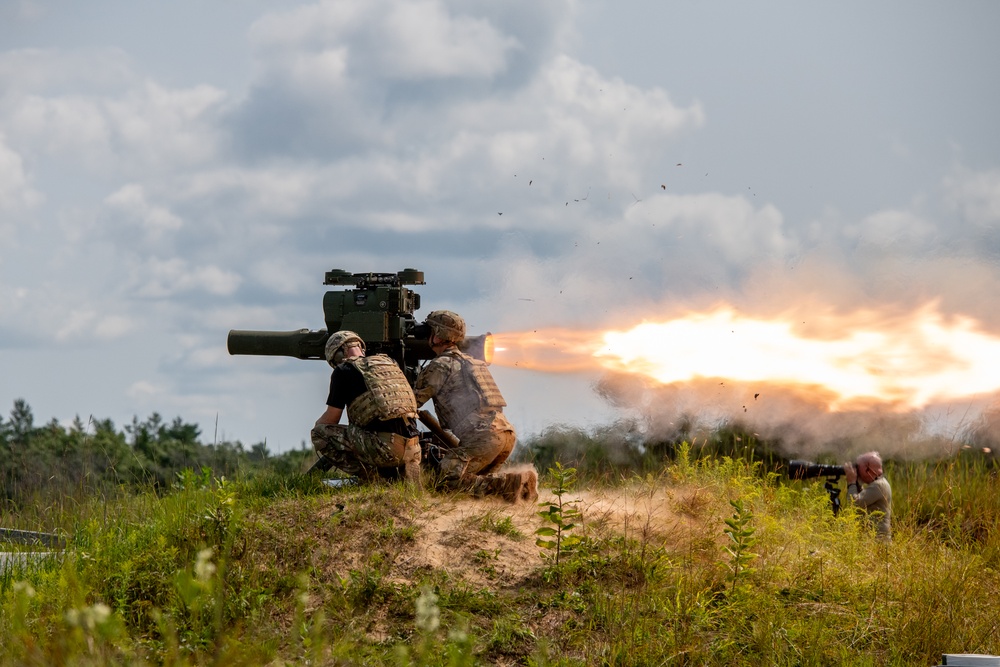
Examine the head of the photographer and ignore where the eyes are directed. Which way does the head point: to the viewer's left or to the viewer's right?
to the viewer's left

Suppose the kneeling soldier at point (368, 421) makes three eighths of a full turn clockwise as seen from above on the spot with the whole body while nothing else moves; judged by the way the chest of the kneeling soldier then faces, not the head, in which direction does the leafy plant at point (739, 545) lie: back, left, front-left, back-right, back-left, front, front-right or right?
front-right

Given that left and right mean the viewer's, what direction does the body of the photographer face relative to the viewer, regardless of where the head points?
facing to the left of the viewer

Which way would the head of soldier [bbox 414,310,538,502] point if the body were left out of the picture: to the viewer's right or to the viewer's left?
to the viewer's left

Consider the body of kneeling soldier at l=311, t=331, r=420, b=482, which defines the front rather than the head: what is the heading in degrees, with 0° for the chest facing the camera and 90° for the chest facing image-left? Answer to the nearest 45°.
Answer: approximately 135°

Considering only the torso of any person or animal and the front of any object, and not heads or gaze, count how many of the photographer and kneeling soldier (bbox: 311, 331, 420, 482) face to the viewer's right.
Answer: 0

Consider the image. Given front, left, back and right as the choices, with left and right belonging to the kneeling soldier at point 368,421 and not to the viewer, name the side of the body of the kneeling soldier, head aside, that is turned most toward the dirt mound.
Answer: back

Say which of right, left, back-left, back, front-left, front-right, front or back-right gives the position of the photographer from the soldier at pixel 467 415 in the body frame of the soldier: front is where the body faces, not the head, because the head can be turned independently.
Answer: back-right

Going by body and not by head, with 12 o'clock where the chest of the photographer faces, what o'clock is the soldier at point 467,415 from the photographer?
The soldier is roughly at 11 o'clock from the photographer.

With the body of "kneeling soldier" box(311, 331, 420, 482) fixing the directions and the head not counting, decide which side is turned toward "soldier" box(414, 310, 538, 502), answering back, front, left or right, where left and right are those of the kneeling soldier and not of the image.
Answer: right

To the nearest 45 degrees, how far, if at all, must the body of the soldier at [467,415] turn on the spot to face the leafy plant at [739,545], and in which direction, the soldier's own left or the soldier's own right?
approximately 180°

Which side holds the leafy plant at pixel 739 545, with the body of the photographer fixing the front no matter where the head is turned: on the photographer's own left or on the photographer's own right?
on the photographer's own left

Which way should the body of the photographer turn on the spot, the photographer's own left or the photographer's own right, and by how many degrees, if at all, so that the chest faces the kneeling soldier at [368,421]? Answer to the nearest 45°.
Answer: approximately 45° to the photographer's own left
